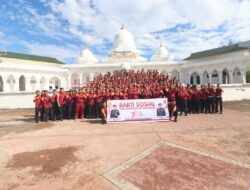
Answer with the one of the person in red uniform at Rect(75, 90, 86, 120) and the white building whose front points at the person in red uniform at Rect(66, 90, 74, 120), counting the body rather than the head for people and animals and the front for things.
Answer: the white building

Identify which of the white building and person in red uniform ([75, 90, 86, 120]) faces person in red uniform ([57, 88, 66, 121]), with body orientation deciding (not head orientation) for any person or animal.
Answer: the white building

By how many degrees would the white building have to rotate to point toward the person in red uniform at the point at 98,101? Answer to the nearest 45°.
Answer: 0° — it already faces them

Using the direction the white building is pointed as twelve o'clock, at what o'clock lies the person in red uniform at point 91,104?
The person in red uniform is roughly at 12 o'clock from the white building.

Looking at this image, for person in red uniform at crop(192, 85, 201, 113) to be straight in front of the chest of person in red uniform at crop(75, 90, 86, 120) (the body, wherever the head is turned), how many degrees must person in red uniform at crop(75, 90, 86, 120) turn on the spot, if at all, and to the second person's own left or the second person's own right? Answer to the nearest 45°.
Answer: approximately 90° to the second person's own left

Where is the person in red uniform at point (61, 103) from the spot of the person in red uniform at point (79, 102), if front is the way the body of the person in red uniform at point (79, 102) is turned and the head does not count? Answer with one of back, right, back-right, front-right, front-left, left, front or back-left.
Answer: right

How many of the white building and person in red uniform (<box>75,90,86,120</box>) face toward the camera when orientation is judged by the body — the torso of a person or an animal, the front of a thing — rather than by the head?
2

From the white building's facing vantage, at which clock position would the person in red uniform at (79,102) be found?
The person in red uniform is roughly at 12 o'clock from the white building.

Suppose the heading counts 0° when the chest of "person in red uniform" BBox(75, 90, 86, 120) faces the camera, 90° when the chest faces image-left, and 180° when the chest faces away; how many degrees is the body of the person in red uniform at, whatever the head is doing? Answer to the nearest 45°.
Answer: approximately 0°

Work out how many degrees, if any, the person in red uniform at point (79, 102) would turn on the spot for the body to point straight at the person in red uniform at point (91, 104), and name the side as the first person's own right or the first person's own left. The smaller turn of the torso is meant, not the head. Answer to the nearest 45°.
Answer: approximately 90° to the first person's own left

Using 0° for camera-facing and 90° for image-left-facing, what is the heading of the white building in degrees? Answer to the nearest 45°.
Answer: approximately 0°

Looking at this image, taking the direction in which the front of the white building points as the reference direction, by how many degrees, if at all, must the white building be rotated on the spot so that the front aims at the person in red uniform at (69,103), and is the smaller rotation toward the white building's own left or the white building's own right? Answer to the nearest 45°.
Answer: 0° — it already faces them

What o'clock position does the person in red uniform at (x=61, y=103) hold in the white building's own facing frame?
The person in red uniform is roughly at 12 o'clock from the white building.
